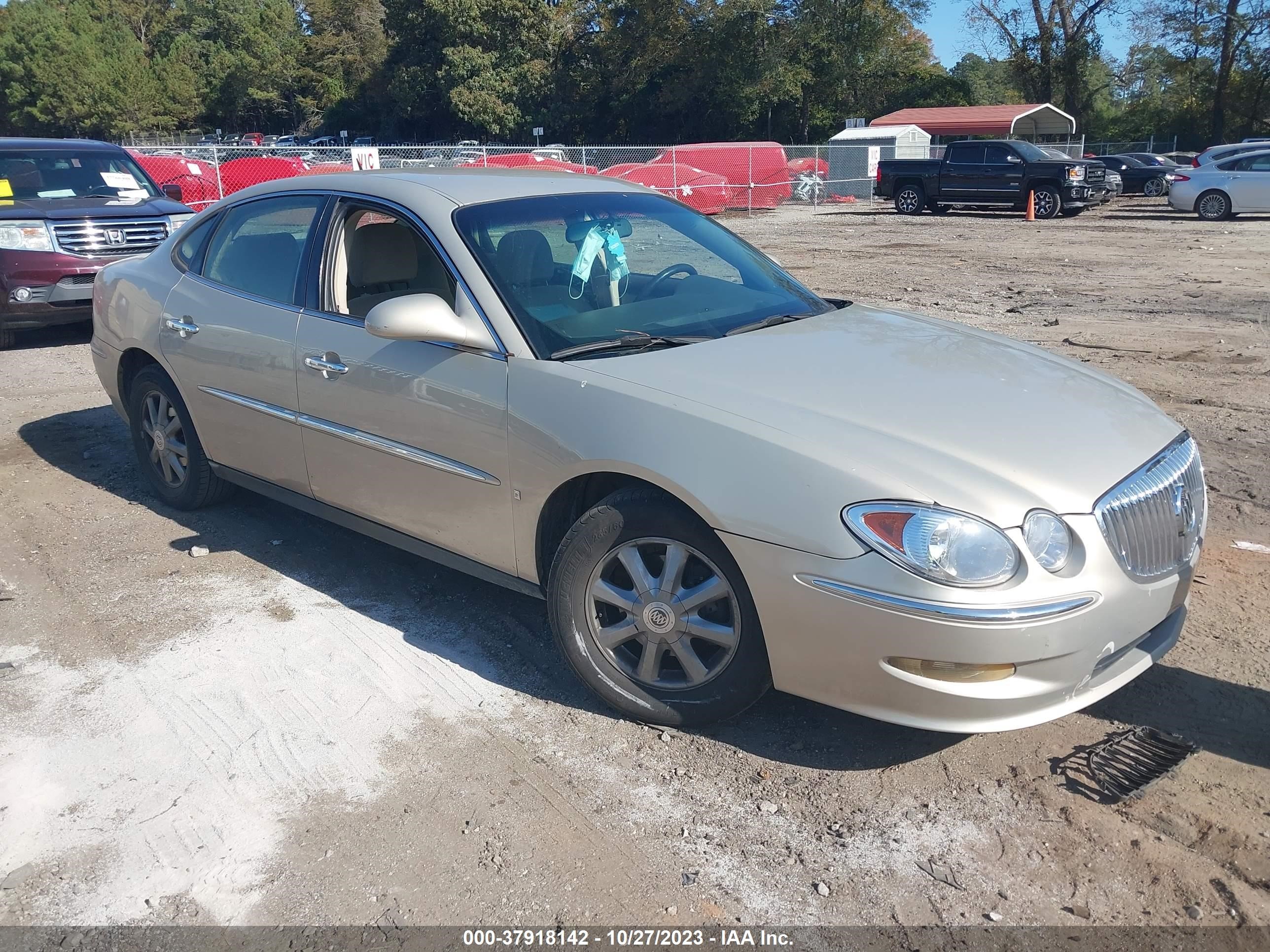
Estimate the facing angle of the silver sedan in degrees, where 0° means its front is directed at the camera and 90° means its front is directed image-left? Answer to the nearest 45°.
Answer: approximately 270°

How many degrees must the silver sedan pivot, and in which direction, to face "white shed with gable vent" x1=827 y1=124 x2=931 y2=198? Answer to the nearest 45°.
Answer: approximately 135° to its left

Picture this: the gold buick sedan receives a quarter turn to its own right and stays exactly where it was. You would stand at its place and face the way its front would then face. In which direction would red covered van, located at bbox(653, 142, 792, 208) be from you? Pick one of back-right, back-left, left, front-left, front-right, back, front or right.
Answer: back-right

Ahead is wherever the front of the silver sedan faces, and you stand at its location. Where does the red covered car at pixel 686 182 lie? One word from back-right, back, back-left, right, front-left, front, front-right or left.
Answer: back

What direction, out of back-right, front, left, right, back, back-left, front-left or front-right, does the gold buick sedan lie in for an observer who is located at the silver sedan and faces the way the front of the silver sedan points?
right

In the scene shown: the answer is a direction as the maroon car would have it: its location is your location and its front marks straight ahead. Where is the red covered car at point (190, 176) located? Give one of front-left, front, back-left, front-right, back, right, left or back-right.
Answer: back-left

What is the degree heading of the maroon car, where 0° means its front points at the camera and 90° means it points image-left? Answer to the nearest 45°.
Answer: approximately 315°

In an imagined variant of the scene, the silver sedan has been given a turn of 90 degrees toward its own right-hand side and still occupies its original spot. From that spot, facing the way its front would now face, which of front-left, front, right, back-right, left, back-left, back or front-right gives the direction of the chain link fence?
right

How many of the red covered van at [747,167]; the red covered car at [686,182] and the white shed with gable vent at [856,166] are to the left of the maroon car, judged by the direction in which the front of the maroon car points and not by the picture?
3

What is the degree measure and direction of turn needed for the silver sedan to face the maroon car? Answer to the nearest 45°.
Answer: approximately 135° to its right

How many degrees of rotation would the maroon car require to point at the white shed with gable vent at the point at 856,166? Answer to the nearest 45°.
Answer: approximately 90° to its left

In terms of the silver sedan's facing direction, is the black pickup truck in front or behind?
behind

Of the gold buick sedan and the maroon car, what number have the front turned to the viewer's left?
0
